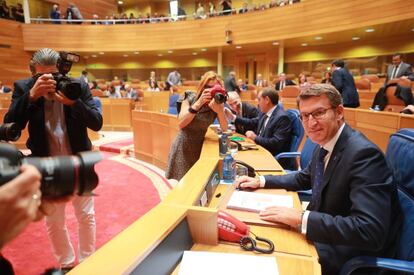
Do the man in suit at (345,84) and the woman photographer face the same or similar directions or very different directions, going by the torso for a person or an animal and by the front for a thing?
very different directions

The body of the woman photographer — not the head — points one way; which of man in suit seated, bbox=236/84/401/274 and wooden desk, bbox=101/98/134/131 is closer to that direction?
the man in suit seated

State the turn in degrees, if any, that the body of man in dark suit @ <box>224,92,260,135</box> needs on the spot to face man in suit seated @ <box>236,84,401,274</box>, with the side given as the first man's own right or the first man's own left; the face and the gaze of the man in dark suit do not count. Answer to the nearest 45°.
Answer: approximately 45° to the first man's own left

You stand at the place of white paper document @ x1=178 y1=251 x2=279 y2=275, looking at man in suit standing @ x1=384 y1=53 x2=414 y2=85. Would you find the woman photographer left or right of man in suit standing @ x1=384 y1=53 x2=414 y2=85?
left

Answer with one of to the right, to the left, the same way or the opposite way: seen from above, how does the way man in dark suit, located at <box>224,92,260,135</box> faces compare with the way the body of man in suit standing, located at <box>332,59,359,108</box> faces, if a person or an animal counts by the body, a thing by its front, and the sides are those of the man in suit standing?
to the left

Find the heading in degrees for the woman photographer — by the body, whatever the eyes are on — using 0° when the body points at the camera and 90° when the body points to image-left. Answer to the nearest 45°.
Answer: approximately 315°
